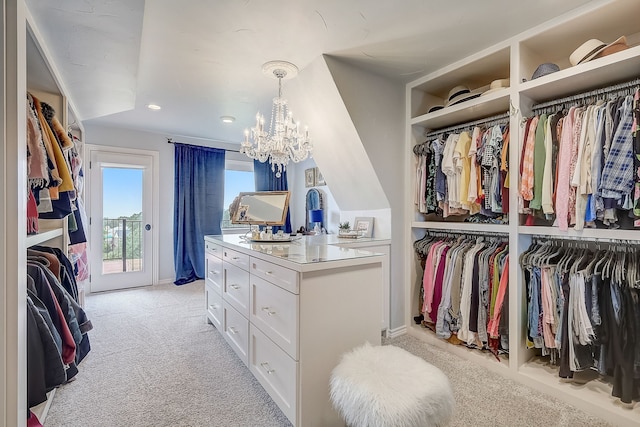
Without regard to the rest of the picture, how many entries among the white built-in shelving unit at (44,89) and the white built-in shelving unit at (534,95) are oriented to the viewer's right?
1

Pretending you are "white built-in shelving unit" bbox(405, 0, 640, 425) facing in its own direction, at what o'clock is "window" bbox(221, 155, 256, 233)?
The window is roughly at 2 o'clock from the white built-in shelving unit.

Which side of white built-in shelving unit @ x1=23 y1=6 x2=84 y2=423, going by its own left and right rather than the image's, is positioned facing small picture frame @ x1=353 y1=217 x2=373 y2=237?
front

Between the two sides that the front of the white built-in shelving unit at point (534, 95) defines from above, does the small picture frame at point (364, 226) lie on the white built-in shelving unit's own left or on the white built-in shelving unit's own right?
on the white built-in shelving unit's own right

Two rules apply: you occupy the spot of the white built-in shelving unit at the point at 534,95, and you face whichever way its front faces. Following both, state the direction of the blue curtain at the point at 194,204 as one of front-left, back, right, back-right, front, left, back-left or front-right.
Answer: front-right

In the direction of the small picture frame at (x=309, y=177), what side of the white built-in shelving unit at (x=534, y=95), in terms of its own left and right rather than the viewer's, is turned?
right

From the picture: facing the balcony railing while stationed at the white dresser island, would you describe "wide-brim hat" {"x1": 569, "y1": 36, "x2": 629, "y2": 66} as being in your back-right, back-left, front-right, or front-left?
back-right

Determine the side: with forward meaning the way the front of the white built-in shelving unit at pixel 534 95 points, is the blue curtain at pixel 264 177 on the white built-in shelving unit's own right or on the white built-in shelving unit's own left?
on the white built-in shelving unit's own right

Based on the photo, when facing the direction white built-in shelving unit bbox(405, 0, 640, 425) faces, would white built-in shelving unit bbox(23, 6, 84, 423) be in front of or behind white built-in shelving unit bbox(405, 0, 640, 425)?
in front

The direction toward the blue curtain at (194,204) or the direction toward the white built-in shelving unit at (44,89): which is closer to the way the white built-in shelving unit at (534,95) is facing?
the white built-in shelving unit

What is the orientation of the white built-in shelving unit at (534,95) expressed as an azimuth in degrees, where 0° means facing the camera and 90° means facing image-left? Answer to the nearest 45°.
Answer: approximately 45°

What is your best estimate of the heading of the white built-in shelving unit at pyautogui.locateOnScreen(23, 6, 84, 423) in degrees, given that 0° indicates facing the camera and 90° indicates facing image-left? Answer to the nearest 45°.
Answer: approximately 270°

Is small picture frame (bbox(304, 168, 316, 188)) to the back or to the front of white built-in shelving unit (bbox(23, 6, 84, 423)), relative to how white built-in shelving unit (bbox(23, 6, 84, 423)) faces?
to the front
